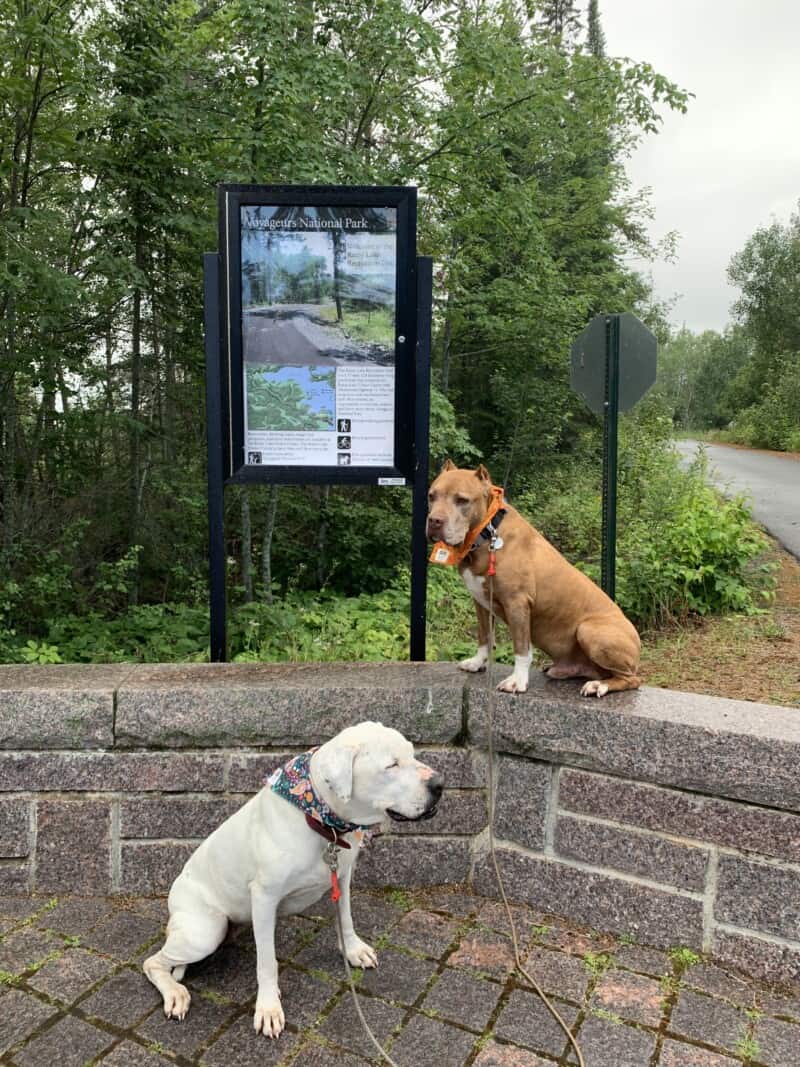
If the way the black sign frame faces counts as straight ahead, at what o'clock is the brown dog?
The brown dog is roughly at 10 o'clock from the black sign frame.

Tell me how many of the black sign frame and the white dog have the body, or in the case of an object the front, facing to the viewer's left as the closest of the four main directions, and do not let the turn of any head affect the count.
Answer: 0

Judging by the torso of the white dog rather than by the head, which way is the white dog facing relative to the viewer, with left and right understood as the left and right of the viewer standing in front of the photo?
facing the viewer and to the right of the viewer

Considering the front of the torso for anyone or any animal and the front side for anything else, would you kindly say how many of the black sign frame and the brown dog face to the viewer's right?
0

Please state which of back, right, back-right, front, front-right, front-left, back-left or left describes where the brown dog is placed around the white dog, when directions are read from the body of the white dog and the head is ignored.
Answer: left

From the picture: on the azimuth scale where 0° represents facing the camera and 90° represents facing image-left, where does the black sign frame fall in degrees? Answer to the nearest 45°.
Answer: approximately 0°

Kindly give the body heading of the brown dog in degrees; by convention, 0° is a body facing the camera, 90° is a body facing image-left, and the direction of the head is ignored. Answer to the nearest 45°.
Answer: approximately 45°

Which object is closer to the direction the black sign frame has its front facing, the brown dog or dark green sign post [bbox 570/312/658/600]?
the brown dog

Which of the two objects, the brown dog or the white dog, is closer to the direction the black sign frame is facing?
the white dog
